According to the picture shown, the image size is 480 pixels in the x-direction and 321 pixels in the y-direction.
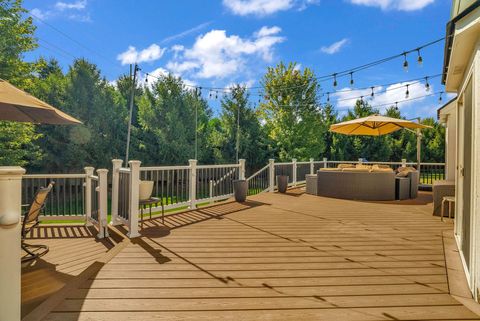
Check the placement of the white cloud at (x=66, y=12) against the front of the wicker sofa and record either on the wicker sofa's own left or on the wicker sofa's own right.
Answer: on the wicker sofa's own left

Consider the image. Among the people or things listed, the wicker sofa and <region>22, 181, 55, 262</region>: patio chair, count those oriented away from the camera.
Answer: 1

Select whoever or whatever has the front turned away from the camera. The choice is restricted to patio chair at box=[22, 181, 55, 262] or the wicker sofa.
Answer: the wicker sofa

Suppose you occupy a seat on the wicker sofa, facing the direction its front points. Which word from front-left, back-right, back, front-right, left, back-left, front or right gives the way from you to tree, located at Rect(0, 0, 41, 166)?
left

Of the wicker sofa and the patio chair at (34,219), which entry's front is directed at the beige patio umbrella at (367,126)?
the wicker sofa

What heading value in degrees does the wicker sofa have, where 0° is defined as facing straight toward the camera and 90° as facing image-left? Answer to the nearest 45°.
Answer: approximately 180°
